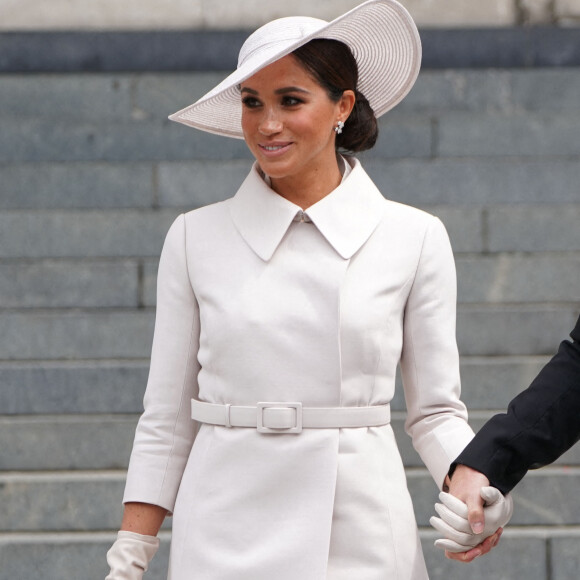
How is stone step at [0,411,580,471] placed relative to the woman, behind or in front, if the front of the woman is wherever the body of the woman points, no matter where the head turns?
behind

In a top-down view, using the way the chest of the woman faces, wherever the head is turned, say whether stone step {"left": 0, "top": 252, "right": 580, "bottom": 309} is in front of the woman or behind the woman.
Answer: behind

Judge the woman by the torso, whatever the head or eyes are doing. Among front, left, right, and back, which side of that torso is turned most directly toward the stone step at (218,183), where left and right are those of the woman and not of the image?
back

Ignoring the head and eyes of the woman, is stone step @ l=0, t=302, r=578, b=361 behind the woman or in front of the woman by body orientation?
behind

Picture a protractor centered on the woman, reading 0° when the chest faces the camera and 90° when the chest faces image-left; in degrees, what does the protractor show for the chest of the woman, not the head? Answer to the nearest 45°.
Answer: approximately 0°

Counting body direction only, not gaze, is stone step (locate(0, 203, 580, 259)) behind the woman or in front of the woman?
behind
